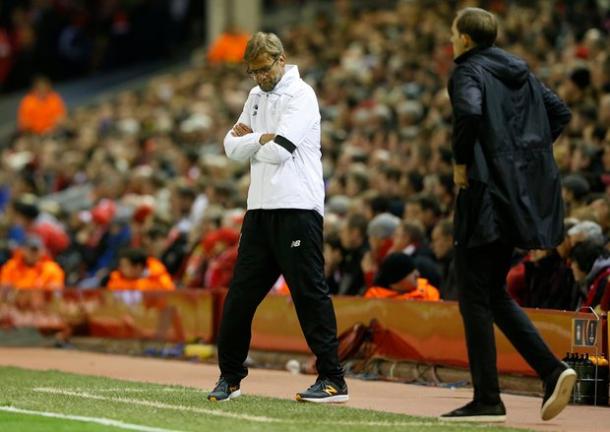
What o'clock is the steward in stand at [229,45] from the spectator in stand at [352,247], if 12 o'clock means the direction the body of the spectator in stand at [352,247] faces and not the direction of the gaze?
the steward in stand at [229,45] is roughly at 4 o'clock from the spectator in stand at [352,247].

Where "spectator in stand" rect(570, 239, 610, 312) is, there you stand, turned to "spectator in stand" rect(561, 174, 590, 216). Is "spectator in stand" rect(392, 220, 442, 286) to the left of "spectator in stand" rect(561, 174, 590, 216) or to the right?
left

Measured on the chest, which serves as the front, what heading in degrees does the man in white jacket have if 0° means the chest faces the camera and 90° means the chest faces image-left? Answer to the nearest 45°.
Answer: approximately 45°

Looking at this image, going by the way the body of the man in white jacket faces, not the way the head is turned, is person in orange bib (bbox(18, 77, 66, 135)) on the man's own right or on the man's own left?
on the man's own right
